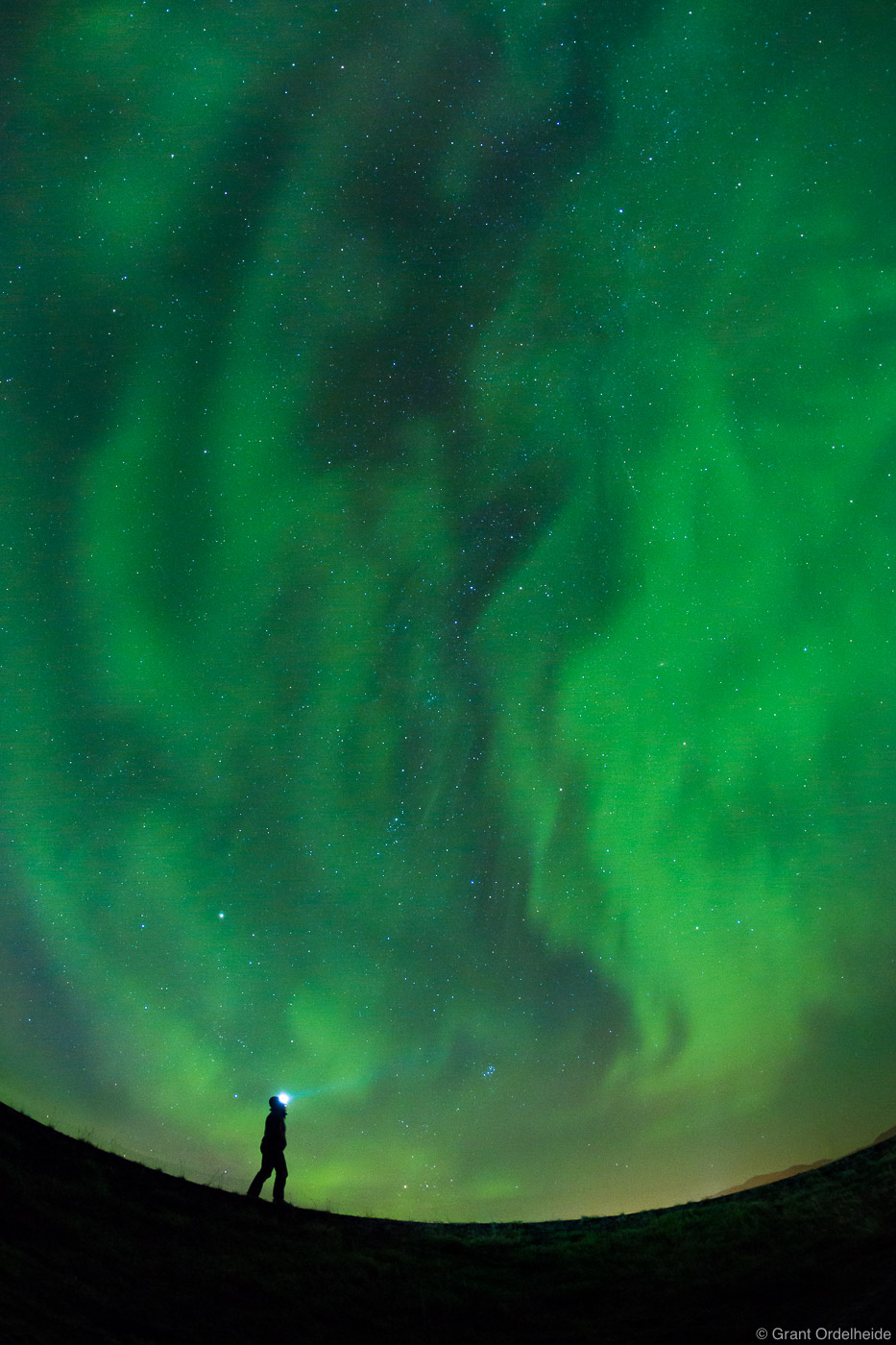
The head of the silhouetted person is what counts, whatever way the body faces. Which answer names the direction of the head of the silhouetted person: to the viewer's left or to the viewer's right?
to the viewer's right

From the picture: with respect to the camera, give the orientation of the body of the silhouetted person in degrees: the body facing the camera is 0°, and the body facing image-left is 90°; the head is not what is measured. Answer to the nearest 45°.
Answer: approximately 270°
